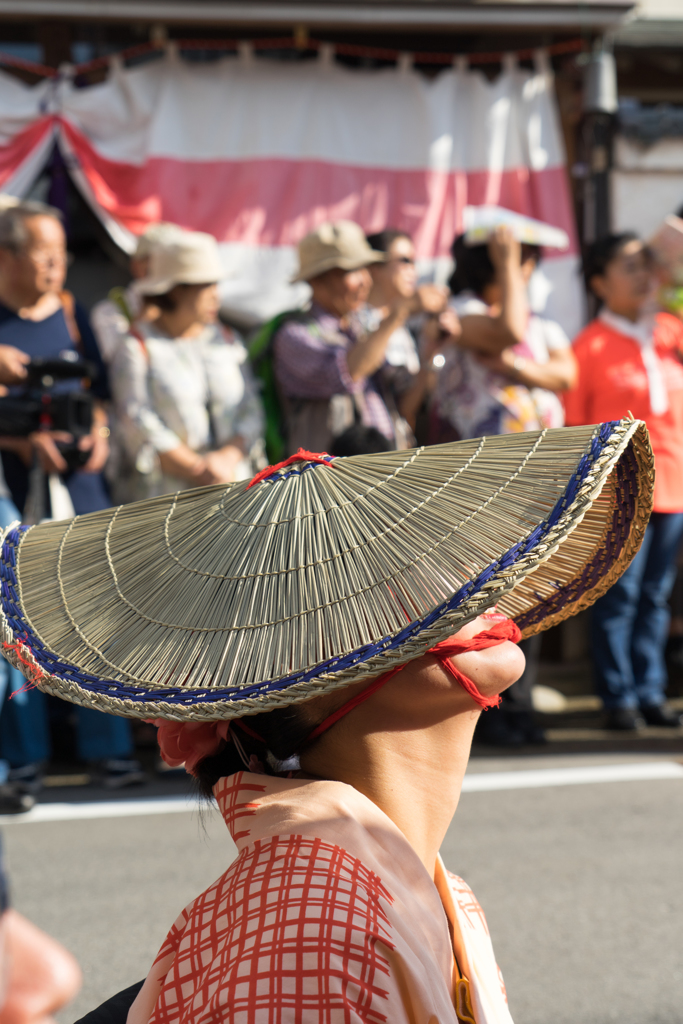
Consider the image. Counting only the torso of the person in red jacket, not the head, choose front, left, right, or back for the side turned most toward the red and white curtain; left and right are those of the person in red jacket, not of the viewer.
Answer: back

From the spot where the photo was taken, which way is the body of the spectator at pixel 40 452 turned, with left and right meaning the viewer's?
facing the viewer and to the right of the viewer

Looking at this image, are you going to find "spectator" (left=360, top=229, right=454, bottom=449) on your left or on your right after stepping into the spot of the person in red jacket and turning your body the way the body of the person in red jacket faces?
on your right

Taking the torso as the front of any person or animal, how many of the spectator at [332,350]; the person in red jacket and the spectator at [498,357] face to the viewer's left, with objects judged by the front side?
0

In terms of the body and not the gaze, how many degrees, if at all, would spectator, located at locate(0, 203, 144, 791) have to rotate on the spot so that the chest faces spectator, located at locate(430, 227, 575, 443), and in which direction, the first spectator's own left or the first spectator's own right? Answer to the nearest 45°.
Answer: approximately 45° to the first spectator's own left

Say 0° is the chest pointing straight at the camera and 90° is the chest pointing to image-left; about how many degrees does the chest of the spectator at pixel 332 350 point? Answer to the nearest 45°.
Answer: approximately 315°

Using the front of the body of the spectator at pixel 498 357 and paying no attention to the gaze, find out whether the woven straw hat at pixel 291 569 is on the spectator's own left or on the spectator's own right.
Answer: on the spectator's own right

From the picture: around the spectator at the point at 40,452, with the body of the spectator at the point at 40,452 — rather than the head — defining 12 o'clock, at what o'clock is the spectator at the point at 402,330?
the spectator at the point at 402,330 is roughly at 10 o'clock from the spectator at the point at 40,452.

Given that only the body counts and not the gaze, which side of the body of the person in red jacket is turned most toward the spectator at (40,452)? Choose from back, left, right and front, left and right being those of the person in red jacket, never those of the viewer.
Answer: right

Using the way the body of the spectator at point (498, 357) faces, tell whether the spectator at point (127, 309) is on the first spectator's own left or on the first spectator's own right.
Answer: on the first spectator's own right

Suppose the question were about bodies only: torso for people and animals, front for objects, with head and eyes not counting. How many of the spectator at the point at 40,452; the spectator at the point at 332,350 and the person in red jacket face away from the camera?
0

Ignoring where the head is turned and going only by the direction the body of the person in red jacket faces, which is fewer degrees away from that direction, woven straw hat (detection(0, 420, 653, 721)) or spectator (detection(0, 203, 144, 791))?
the woven straw hat

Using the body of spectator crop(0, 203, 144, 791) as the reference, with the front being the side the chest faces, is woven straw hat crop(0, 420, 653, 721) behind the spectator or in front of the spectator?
in front

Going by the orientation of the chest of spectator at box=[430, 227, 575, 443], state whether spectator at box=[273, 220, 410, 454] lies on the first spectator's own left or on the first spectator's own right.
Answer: on the first spectator's own right

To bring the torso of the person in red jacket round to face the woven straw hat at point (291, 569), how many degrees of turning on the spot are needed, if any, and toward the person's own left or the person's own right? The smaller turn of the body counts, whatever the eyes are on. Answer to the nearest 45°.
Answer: approximately 45° to the person's own right

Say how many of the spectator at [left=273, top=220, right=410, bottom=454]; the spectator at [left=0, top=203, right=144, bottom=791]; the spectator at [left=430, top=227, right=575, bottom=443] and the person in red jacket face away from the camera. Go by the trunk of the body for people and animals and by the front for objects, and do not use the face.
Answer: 0

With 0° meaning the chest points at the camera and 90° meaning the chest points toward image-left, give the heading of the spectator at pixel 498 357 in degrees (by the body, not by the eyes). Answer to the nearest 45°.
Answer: approximately 315°
